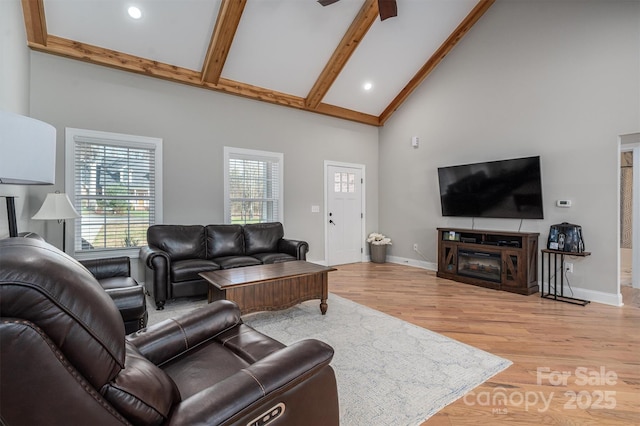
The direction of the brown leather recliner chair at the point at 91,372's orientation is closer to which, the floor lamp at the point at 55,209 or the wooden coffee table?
the wooden coffee table

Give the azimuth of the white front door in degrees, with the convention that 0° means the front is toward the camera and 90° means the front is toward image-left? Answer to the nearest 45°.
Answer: approximately 315°

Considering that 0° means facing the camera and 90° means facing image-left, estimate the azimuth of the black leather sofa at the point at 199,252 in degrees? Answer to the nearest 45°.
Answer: approximately 315°

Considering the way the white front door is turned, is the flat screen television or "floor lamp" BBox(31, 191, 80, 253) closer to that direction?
the flat screen television

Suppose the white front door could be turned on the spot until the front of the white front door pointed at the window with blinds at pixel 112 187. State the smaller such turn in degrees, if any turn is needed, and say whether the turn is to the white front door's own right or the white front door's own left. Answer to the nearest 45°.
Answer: approximately 90° to the white front door's own right

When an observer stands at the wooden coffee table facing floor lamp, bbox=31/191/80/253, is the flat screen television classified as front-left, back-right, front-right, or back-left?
back-right

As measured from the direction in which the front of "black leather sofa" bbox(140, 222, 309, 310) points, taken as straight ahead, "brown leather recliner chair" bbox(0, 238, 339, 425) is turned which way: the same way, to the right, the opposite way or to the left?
to the left

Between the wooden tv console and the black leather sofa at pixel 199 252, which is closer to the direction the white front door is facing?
the wooden tv console

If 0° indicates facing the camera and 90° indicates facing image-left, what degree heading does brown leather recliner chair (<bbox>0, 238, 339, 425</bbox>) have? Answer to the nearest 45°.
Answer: approximately 225°
